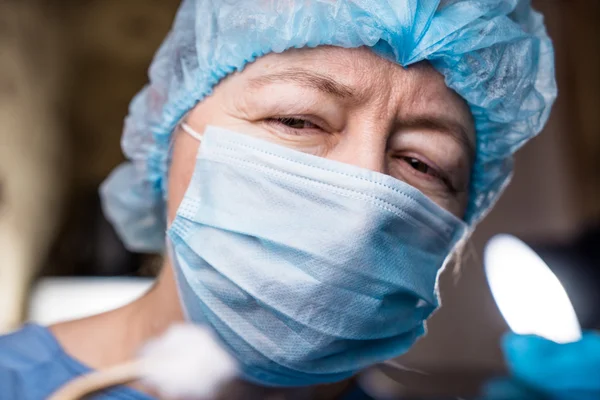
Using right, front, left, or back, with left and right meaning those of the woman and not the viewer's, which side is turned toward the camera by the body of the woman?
front
